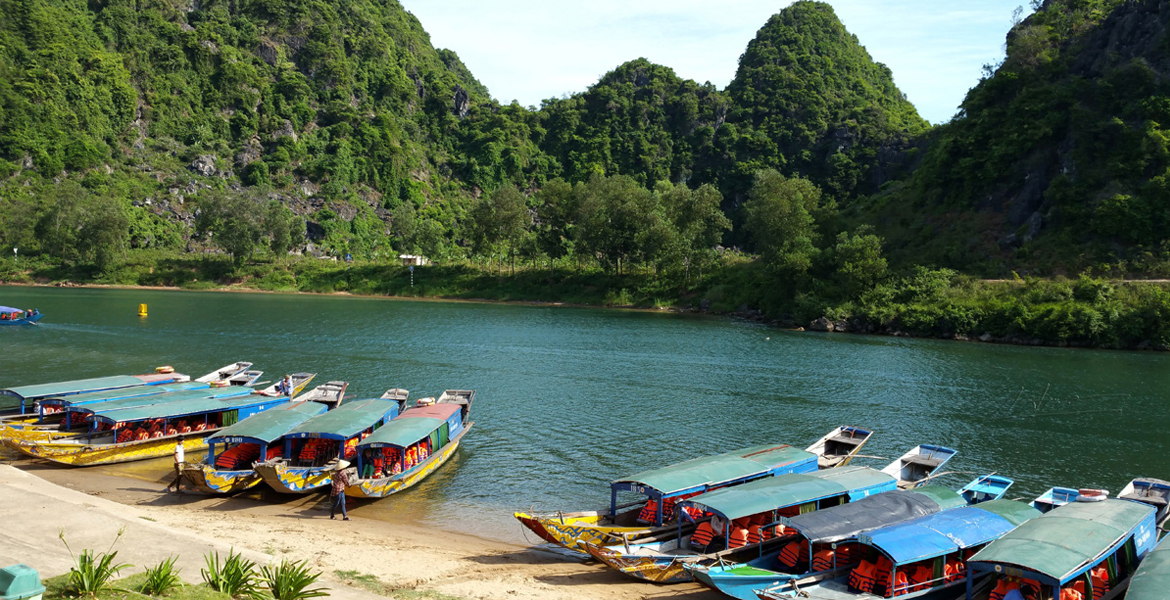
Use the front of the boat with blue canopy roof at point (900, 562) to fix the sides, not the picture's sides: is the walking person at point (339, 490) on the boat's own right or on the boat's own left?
on the boat's own right

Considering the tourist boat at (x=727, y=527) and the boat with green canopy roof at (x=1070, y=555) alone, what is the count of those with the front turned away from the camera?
0

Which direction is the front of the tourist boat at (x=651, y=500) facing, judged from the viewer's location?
facing the viewer and to the left of the viewer

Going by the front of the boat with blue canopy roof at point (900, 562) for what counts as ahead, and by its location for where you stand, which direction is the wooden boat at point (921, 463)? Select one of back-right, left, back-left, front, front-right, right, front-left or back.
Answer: back-right

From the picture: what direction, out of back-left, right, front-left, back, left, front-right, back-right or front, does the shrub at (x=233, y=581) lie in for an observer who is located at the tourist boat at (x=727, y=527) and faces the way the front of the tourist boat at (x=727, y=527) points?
front

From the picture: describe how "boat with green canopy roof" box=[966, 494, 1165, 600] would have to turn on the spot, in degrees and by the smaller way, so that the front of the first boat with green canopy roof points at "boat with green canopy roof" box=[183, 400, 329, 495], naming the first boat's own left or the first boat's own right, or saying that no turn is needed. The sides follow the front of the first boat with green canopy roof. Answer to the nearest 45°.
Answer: approximately 45° to the first boat's own right

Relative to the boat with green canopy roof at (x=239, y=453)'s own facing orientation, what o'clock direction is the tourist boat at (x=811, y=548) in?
The tourist boat is roughly at 9 o'clock from the boat with green canopy roof.

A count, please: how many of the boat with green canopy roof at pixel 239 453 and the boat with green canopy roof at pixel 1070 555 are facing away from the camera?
0

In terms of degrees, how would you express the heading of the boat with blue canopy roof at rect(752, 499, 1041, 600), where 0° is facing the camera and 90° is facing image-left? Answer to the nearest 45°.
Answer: approximately 45°

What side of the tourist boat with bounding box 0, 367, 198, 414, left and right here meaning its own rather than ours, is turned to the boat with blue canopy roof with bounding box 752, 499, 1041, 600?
left

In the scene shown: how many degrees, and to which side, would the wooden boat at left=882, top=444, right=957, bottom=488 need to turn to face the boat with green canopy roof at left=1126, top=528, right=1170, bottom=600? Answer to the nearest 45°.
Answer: approximately 45° to its left

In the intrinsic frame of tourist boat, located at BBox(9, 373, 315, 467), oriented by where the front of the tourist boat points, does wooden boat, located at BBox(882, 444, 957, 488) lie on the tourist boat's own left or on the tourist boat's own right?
on the tourist boat's own left

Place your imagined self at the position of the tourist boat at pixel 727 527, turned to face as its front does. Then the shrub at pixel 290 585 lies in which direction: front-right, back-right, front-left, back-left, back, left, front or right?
front

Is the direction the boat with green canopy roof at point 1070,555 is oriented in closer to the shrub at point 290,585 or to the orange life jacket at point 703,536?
the shrub
